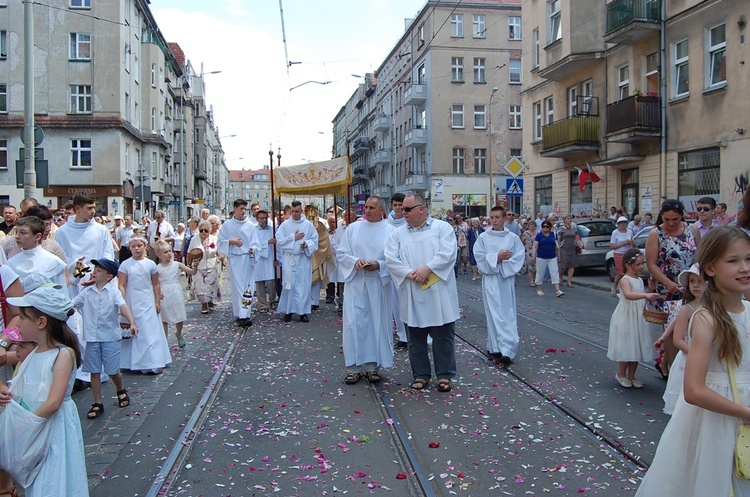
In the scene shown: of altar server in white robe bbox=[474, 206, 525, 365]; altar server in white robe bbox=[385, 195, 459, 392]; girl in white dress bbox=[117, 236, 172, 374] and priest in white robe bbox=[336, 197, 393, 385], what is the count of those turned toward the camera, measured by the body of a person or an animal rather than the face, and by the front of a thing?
4

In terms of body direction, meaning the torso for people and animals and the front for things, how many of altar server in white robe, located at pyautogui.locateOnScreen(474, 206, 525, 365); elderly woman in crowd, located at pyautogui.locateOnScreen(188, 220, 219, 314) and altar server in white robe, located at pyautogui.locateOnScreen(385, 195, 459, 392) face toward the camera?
3

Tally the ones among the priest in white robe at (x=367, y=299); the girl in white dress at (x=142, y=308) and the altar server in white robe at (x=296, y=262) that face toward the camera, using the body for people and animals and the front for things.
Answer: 3

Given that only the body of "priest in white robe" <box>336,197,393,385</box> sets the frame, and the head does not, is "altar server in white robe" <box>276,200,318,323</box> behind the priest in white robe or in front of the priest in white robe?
behind

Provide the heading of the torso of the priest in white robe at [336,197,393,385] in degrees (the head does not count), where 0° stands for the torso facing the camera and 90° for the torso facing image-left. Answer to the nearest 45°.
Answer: approximately 0°

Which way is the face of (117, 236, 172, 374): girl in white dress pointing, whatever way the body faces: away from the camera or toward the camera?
toward the camera

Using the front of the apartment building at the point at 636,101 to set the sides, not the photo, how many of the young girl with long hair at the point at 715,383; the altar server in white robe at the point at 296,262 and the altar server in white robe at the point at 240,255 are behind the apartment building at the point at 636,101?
0

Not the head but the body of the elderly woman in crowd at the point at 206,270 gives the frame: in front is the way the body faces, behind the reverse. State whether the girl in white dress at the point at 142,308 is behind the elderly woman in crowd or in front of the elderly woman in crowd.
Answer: in front

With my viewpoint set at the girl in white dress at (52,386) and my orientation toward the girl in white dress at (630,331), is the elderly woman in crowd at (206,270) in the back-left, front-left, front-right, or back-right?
front-left

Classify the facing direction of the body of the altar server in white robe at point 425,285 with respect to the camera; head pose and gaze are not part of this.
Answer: toward the camera

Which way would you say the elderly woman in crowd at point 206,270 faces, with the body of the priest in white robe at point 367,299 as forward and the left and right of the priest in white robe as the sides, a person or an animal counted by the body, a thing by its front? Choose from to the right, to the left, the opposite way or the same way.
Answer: the same way

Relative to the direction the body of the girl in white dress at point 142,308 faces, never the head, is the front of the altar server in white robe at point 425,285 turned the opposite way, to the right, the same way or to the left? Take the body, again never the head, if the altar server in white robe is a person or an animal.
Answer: the same way

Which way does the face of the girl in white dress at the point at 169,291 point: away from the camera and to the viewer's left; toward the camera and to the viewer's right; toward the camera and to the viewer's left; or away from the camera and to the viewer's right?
toward the camera and to the viewer's right

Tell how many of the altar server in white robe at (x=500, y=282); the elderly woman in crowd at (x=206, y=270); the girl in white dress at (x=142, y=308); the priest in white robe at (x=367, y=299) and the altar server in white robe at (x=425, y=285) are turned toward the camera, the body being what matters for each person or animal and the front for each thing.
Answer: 5

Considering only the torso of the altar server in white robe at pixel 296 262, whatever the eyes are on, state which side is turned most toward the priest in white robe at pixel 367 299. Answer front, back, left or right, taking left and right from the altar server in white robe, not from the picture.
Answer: front

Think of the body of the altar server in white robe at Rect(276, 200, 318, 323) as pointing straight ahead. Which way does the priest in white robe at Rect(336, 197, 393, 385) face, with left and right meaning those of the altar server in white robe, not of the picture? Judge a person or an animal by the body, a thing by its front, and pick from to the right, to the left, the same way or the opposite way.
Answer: the same way

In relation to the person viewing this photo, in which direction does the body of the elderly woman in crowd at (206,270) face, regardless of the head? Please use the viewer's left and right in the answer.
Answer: facing the viewer

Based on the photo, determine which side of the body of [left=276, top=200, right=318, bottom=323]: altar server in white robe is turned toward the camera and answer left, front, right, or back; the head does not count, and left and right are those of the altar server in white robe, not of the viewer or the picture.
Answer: front
